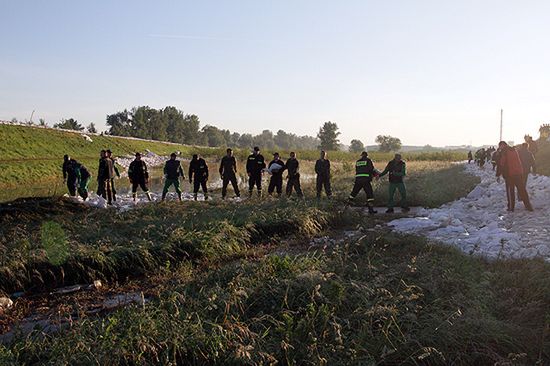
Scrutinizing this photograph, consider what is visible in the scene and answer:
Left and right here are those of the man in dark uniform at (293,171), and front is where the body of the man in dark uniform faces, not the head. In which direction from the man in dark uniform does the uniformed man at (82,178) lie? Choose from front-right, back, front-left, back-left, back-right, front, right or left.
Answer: right

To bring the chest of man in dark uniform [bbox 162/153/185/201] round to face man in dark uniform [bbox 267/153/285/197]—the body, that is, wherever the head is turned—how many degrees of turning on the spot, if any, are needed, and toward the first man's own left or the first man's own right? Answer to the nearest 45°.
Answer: approximately 90° to the first man's own left

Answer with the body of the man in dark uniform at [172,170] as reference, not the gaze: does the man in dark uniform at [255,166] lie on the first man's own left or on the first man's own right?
on the first man's own left

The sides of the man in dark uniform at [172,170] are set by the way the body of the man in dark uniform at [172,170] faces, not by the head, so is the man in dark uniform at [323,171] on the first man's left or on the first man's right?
on the first man's left

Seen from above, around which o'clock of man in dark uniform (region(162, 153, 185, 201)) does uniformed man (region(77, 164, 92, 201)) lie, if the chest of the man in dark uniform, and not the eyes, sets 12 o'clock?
The uniformed man is roughly at 4 o'clock from the man in dark uniform.

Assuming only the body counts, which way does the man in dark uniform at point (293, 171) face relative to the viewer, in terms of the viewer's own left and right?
facing the viewer
